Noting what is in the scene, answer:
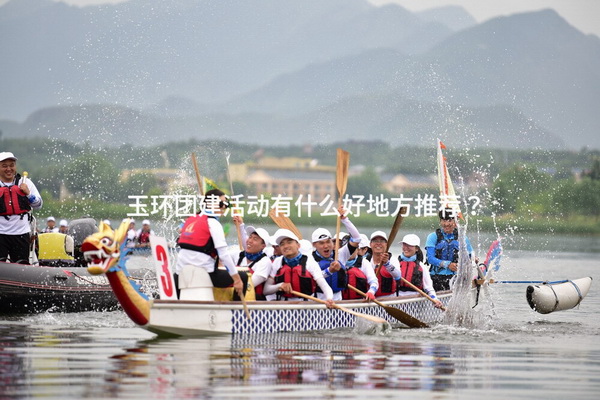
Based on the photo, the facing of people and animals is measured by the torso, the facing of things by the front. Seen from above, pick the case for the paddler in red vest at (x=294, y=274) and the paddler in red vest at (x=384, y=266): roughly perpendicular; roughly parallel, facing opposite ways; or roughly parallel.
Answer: roughly parallel

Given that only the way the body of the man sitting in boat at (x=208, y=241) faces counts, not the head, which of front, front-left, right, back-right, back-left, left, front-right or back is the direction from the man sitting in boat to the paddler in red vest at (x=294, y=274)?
front

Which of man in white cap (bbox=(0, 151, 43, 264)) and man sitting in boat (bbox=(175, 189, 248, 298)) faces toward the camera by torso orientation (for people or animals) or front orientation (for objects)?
the man in white cap

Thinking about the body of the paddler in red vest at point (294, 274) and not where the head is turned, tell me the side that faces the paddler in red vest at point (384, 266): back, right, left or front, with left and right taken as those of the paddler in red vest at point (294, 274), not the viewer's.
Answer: back

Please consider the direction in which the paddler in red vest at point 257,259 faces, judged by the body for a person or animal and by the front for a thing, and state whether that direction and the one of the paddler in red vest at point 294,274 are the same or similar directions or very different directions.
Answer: same or similar directions

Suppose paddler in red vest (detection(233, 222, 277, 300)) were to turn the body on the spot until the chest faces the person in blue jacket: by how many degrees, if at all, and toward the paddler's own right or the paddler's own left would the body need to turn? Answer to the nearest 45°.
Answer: approximately 180°

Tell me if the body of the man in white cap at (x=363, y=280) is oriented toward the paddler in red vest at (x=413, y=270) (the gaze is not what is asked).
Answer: no

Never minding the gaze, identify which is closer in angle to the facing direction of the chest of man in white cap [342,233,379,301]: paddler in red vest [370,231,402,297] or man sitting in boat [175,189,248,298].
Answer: the man sitting in boat

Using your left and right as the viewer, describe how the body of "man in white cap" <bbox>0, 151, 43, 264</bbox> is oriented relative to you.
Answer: facing the viewer

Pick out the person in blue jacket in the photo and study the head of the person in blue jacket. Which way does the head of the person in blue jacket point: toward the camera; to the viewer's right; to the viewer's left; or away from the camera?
toward the camera

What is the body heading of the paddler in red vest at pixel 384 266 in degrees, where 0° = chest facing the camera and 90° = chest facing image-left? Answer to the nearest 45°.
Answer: approximately 45°

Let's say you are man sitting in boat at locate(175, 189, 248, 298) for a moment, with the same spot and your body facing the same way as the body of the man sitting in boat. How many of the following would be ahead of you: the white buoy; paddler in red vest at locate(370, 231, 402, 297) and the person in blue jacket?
3

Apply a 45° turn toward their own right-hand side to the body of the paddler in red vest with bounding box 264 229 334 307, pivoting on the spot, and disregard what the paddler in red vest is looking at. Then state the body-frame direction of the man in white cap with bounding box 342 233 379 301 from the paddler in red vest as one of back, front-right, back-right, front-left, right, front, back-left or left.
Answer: back-right

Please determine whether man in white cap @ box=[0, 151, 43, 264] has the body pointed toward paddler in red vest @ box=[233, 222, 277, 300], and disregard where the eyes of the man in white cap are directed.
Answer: no

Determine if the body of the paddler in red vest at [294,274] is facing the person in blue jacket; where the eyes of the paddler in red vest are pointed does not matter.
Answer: no

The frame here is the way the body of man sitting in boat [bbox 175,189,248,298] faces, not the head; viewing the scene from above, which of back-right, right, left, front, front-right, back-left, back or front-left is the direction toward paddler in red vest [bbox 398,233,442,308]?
front

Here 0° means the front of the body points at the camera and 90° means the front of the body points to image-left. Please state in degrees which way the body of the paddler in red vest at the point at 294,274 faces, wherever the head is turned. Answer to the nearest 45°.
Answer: approximately 45°

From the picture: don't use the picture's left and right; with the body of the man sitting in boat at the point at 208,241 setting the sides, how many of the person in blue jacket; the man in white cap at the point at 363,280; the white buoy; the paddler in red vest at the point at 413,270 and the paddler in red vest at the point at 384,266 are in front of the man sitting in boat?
5

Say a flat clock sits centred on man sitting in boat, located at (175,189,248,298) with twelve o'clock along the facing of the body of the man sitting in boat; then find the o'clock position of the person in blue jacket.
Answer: The person in blue jacket is roughly at 12 o'clock from the man sitting in boat.
